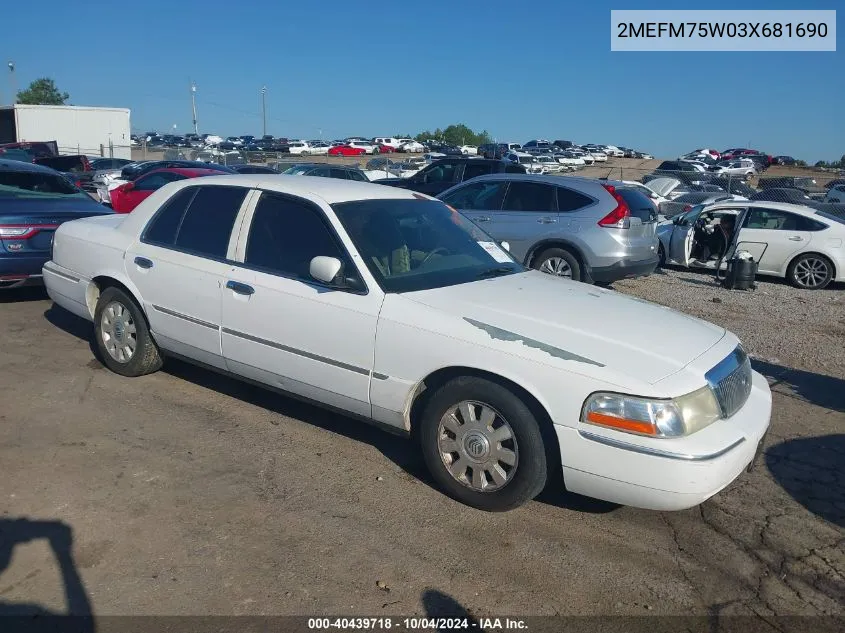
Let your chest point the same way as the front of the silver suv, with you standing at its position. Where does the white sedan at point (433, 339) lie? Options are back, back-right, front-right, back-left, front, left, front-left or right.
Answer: back-left

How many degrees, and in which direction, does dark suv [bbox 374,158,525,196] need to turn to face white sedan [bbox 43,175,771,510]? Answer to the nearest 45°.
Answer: approximately 90° to its left

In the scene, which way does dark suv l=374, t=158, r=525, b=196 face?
to the viewer's left

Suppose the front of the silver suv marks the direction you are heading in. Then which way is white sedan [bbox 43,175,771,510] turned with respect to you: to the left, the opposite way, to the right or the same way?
the opposite way

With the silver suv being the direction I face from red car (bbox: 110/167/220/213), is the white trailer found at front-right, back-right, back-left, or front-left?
back-left

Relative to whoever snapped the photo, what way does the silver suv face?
facing away from the viewer and to the left of the viewer

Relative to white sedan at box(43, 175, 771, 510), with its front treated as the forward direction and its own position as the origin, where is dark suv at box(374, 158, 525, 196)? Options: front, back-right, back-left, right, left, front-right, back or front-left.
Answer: back-left

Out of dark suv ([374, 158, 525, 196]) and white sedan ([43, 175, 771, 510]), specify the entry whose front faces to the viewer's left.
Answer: the dark suv

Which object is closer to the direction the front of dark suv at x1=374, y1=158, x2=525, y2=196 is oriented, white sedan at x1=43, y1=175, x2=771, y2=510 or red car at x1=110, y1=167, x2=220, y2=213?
the red car

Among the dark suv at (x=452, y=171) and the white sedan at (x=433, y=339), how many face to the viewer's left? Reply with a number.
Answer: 1

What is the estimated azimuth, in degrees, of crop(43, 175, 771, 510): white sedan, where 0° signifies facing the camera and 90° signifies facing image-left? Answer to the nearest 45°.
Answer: approximately 315°

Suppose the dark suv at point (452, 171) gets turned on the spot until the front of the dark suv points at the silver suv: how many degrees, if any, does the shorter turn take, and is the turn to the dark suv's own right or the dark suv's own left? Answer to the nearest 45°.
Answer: approximately 90° to the dark suv's own left

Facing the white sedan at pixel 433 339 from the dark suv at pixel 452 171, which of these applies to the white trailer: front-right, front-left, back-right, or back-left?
back-right
